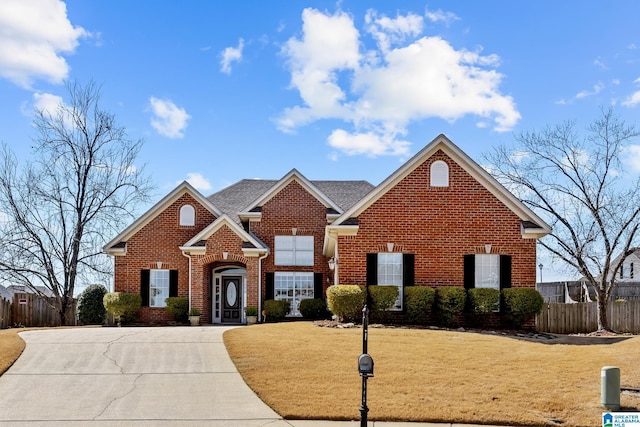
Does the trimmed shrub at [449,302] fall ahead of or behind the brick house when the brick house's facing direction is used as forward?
ahead

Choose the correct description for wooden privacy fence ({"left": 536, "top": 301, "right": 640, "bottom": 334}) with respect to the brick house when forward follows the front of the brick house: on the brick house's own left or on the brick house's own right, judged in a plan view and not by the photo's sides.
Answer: on the brick house's own left

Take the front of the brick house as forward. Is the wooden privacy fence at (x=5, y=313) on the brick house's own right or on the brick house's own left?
on the brick house's own right

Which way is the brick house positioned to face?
toward the camera

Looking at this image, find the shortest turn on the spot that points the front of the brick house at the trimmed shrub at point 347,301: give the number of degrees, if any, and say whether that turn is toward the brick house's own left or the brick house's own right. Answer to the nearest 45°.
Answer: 0° — it already faces it

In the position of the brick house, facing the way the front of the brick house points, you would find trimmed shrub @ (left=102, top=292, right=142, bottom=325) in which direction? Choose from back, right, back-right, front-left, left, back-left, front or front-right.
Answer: right

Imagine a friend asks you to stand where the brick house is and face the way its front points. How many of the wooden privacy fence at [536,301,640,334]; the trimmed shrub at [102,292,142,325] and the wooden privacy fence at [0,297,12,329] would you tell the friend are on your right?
2

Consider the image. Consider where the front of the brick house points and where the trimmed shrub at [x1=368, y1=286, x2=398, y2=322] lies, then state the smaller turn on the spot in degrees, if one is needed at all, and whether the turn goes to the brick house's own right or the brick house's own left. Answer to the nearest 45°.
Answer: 0° — it already faces it

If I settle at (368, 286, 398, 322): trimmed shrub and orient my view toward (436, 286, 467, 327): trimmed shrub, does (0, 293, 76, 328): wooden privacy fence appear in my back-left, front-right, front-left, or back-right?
back-left
